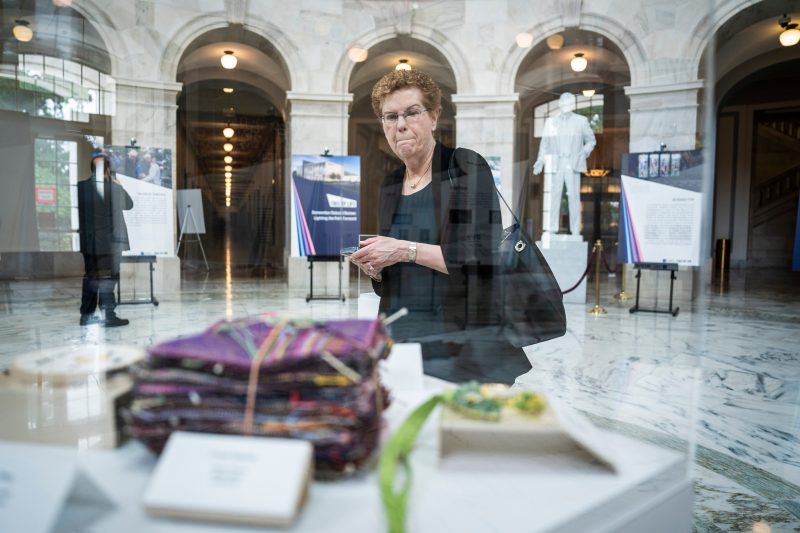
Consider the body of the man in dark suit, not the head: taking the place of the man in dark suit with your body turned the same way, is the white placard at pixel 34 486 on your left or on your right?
on your right

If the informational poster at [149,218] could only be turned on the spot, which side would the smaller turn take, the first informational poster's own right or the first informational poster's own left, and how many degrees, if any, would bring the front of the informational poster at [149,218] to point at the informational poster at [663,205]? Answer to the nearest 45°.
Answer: approximately 90° to the first informational poster's own left

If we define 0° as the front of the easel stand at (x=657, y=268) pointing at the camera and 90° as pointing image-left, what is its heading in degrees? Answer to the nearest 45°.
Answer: approximately 0°

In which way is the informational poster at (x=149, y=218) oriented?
toward the camera

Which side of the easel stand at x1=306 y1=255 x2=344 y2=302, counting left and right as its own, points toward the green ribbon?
front

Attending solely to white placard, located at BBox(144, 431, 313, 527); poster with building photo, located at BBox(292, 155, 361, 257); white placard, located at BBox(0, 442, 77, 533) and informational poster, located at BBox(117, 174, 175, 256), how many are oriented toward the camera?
4

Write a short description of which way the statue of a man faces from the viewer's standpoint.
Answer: facing the viewer

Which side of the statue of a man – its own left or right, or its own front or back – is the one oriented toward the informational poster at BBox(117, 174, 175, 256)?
right

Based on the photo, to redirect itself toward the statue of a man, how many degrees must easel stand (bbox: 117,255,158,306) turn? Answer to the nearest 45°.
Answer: approximately 90° to its left

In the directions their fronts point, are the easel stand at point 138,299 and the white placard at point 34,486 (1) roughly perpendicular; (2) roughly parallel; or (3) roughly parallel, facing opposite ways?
roughly parallel

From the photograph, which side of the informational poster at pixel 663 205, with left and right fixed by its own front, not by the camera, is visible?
front

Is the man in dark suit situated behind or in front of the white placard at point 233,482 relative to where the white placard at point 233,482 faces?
behind

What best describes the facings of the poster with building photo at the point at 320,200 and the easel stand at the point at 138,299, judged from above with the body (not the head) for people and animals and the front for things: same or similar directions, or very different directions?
same or similar directions

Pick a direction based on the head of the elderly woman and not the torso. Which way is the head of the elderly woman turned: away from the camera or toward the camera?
toward the camera

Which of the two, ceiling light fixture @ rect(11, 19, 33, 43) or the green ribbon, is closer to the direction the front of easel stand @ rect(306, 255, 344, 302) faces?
the green ribbon

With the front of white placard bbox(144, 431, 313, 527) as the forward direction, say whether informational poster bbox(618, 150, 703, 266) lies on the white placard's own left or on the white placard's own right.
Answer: on the white placard's own left
